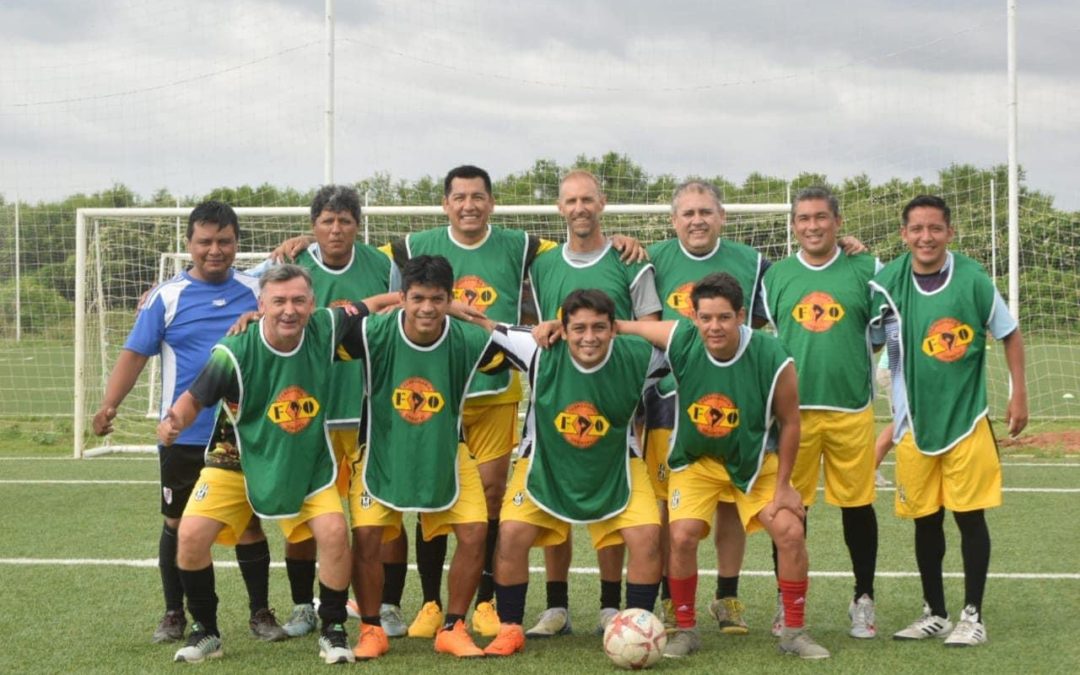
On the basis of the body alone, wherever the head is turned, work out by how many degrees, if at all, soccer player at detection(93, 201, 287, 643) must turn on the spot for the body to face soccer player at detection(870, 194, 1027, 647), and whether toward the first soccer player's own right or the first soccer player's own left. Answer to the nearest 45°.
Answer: approximately 90° to the first soccer player's own left

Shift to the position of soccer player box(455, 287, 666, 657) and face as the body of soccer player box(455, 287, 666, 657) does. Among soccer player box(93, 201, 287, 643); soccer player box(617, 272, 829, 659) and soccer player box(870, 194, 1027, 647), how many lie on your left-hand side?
2

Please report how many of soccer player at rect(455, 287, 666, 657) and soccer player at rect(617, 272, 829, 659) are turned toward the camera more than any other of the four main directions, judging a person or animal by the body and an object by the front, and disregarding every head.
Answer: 2

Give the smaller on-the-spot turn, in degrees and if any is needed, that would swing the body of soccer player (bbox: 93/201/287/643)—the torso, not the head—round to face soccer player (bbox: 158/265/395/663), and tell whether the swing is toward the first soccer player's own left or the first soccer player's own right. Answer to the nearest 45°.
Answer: approximately 45° to the first soccer player's own left

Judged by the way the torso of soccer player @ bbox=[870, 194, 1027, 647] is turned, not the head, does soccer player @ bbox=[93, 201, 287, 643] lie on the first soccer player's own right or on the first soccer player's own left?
on the first soccer player's own right

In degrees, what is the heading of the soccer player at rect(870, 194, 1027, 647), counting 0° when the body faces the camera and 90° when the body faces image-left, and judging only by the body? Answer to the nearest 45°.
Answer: approximately 0°

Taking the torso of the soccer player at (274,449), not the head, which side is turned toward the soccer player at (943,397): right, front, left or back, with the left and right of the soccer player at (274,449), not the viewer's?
left

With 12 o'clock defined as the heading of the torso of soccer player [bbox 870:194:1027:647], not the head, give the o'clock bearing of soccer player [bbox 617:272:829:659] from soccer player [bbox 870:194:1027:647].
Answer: soccer player [bbox 617:272:829:659] is roughly at 2 o'clock from soccer player [bbox 870:194:1027:647].
